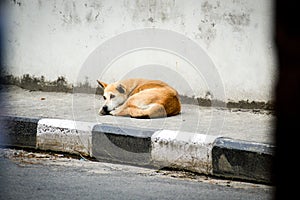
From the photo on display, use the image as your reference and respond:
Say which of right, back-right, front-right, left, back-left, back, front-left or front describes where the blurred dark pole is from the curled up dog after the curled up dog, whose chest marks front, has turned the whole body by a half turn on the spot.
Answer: right

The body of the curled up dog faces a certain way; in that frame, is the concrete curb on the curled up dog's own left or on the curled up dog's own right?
on the curled up dog's own left

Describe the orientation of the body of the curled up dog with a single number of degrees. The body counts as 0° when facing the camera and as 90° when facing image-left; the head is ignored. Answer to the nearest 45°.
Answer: approximately 90°
